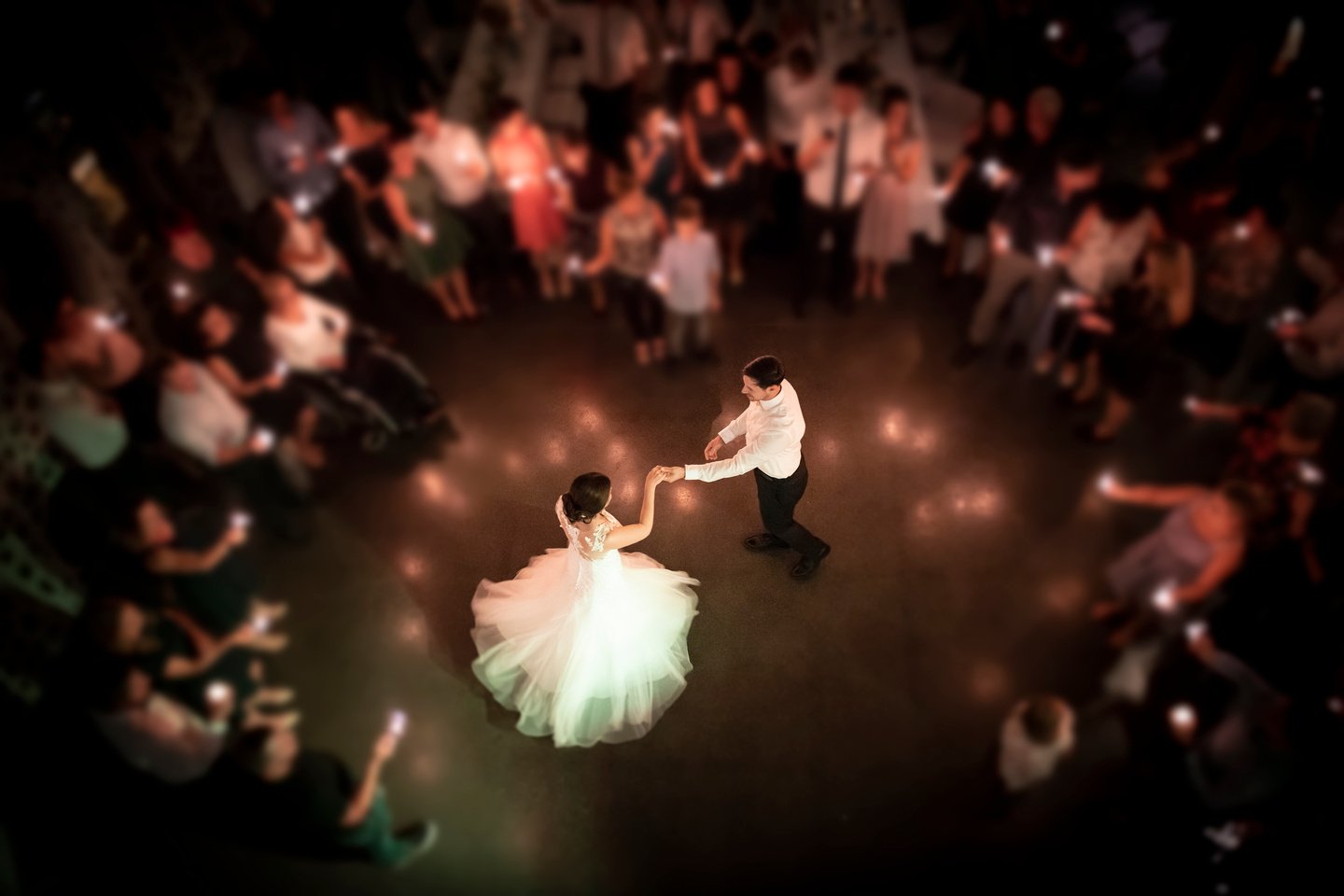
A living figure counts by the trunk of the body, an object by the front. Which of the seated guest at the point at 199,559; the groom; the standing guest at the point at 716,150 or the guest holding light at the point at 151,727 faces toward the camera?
the standing guest at the point at 716,150

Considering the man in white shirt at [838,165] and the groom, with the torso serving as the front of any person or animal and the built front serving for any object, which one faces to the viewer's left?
the groom

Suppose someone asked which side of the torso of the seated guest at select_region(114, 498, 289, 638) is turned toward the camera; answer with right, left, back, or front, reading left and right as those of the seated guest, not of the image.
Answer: right

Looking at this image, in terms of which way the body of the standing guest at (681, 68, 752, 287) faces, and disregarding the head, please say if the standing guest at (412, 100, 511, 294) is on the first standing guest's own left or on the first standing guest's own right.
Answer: on the first standing guest's own right

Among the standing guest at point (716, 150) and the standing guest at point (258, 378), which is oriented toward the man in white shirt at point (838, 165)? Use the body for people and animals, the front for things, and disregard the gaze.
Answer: the standing guest at point (258, 378)

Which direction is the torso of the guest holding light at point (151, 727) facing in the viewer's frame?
to the viewer's right

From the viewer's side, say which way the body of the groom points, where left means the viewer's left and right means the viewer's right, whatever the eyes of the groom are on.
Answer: facing to the left of the viewer
